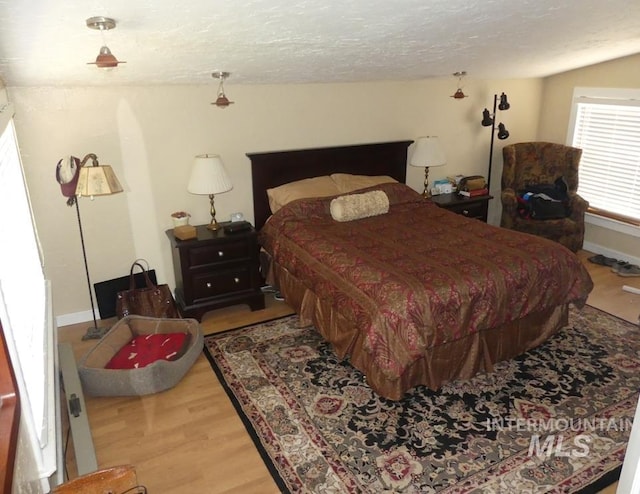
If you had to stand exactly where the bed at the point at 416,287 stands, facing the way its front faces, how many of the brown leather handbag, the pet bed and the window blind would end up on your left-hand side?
1

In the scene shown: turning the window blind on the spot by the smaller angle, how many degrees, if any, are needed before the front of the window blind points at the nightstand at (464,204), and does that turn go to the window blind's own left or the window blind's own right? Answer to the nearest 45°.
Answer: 0° — it already faces it

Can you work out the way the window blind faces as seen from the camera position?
facing the viewer and to the left of the viewer

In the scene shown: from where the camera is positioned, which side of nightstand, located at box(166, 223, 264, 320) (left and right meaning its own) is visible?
front

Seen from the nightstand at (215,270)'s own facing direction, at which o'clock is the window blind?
The window blind is roughly at 9 o'clock from the nightstand.

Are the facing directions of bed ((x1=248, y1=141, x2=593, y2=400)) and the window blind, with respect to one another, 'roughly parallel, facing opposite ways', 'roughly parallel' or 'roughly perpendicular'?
roughly perpendicular

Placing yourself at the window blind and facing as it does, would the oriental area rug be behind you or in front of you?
in front

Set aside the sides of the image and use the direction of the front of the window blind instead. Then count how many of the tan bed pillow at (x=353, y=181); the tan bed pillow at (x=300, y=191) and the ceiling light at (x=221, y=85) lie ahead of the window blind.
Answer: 3

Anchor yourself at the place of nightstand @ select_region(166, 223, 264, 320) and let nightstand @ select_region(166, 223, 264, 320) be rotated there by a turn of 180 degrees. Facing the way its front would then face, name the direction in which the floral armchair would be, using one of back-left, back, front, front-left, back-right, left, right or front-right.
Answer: right

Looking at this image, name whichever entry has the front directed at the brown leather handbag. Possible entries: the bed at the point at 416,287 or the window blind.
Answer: the window blind

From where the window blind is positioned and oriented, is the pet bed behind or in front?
in front

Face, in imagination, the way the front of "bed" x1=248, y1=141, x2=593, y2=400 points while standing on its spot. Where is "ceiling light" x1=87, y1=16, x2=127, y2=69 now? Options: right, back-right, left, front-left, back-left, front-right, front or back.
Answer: right

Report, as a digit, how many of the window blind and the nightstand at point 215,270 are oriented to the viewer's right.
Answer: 0

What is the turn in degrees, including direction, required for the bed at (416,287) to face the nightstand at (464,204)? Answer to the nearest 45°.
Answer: approximately 135° to its left

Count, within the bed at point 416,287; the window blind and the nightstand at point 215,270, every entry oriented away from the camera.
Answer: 0

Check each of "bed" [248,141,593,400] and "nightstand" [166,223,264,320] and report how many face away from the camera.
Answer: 0

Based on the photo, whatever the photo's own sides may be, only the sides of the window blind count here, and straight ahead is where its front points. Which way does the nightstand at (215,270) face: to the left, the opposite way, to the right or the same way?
to the left

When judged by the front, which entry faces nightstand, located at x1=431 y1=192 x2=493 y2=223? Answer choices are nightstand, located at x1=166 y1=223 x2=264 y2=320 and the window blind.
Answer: the window blind
